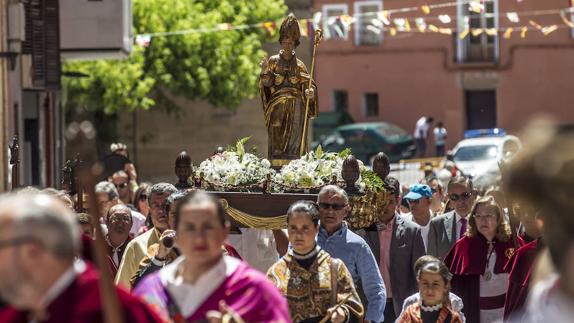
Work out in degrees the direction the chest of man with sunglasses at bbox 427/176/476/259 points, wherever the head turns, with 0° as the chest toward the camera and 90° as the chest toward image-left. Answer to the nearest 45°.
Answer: approximately 0°

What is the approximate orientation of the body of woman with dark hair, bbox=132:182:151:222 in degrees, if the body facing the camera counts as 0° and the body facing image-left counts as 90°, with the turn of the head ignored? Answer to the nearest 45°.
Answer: approximately 0°

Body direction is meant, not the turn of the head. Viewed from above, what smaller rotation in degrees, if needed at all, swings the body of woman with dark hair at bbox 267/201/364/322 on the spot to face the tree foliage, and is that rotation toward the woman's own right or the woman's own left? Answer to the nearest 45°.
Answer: approximately 180°

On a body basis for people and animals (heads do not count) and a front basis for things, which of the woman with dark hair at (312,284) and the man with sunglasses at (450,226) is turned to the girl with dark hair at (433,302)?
the man with sunglasses

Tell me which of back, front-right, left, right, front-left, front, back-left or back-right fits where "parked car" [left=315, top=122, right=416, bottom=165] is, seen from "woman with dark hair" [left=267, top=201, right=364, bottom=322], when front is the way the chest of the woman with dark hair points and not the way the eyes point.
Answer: back
